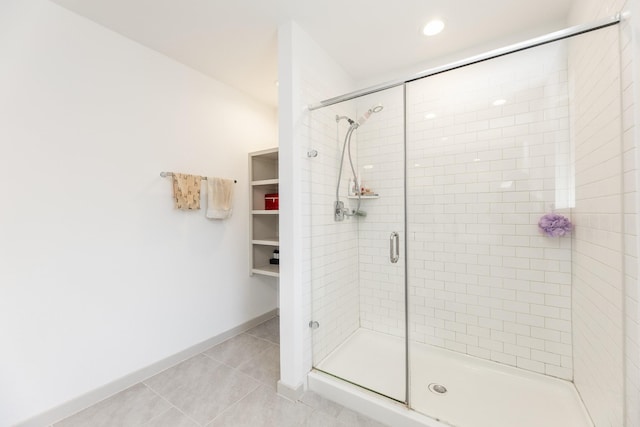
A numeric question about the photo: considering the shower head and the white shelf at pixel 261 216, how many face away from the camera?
0

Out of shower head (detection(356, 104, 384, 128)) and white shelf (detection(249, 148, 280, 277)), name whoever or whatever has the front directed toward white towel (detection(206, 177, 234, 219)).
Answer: the white shelf

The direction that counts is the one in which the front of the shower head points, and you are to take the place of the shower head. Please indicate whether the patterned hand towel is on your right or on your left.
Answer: on your right

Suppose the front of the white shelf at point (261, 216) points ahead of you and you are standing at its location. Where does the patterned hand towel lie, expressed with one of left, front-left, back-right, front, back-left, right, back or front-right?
front

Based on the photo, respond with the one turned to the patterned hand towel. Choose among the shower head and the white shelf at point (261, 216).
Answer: the white shelf

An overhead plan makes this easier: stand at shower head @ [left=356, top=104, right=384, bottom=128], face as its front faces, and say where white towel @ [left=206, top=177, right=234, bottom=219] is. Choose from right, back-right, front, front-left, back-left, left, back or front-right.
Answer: back-right

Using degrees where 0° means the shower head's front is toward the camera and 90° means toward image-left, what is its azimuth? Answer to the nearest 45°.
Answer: approximately 315°

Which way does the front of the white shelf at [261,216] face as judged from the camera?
facing the viewer and to the left of the viewer
